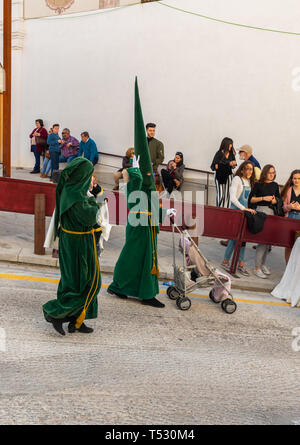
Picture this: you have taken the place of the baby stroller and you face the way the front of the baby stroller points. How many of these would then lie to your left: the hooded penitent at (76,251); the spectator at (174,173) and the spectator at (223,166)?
2

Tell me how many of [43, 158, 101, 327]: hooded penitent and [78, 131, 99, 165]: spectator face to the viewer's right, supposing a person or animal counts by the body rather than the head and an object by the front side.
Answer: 1

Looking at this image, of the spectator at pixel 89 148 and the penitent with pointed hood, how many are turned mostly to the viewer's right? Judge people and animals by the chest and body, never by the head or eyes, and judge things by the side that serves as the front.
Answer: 1

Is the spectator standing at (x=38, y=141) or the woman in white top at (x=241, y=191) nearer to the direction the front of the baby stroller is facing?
the woman in white top

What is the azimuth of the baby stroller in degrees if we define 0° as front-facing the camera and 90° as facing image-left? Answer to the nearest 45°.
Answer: approximately 270°
